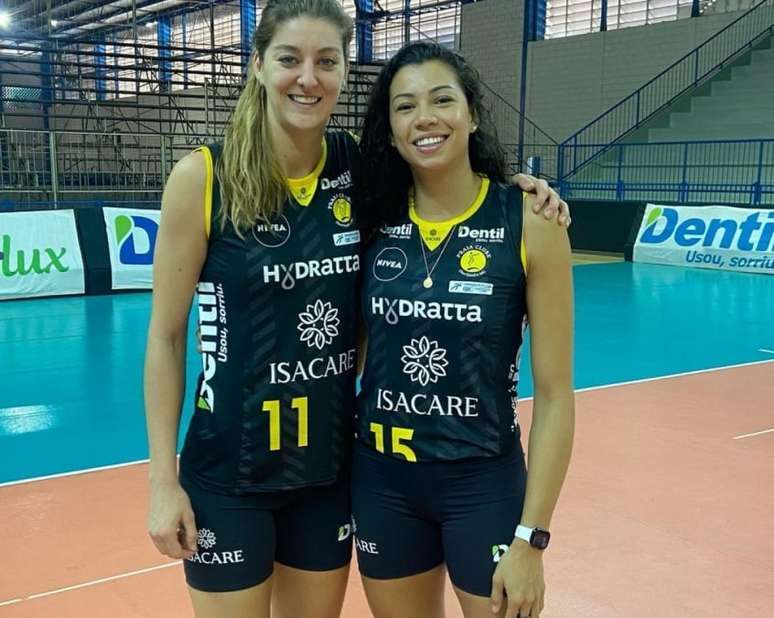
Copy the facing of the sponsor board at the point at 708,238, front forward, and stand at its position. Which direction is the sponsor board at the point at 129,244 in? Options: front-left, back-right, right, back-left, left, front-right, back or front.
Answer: front-right

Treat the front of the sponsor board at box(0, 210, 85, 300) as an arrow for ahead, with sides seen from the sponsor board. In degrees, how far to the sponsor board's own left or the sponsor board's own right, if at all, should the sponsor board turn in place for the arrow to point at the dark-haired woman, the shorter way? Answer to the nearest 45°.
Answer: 0° — it already faces them

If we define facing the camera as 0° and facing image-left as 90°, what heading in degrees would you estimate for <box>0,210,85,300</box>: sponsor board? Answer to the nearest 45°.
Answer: approximately 0°

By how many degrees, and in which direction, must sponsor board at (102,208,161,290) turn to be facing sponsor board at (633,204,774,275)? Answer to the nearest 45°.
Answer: approximately 90° to its left

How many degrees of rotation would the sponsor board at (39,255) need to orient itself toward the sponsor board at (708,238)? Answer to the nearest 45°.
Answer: approximately 90° to its left

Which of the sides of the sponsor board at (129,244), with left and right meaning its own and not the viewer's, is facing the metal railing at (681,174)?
left

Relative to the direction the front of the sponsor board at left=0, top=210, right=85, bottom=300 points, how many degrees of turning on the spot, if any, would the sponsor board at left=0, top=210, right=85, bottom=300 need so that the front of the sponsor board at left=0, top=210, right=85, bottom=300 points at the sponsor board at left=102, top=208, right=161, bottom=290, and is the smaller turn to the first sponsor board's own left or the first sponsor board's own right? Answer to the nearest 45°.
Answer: approximately 90° to the first sponsor board's own left

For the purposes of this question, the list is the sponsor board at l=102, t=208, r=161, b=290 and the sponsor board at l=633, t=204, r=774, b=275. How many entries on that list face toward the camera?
2

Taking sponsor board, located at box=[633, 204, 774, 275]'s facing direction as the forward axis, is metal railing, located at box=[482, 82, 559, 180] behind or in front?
behind

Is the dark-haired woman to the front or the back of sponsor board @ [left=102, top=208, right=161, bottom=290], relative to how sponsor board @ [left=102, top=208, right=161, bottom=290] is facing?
to the front

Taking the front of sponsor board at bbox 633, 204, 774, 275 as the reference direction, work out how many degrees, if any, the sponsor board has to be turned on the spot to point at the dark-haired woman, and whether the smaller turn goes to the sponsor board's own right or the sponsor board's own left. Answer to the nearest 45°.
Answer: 0° — it already faces them

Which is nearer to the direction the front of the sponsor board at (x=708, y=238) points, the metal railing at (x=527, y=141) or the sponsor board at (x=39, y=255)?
the sponsor board

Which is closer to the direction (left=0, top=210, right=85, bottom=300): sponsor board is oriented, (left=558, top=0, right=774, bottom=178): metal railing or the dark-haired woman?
the dark-haired woman
